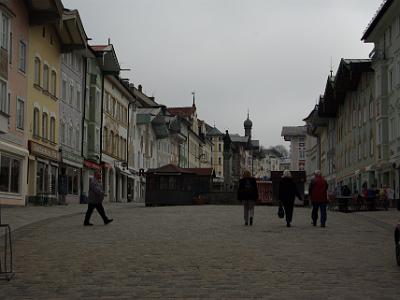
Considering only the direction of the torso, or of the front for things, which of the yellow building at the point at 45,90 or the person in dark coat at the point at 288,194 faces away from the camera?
the person in dark coat

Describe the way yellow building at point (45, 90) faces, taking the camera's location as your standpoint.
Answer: facing the viewer and to the right of the viewer

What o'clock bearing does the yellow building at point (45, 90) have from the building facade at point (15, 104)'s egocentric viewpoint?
The yellow building is roughly at 8 o'clock from the building facade.

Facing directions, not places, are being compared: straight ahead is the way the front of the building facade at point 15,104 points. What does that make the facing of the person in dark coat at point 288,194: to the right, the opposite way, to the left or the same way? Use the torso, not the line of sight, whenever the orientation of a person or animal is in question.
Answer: to the left

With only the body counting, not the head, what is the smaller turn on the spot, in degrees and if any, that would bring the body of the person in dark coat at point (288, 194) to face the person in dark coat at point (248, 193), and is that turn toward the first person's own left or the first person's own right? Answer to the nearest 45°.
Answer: approximately 90° to the first person's own left

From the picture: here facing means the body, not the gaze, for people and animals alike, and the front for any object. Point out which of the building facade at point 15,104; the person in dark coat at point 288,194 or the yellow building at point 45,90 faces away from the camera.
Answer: the person in dark coat

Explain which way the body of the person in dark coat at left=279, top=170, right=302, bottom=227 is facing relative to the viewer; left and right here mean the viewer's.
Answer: facing away from the viewer

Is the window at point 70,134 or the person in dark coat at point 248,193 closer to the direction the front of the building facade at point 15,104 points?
the person in dark coat

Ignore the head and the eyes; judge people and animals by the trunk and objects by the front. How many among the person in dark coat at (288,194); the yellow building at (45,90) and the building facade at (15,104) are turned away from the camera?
1

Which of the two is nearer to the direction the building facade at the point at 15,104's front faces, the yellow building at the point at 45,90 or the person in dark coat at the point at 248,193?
the person in dark coat

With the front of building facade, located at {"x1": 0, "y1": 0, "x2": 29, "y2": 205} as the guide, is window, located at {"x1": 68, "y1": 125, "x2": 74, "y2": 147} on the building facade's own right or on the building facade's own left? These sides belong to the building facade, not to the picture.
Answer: on the building facade's own left

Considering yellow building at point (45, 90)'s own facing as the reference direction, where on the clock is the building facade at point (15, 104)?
The building facade is roughly at 2 o'clock from the yellow building.
